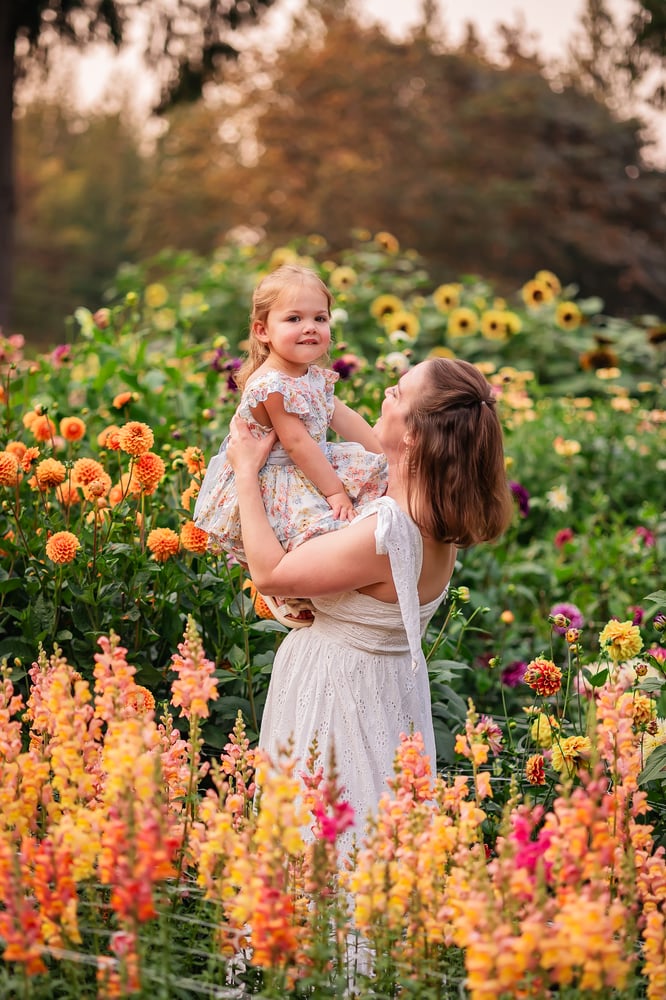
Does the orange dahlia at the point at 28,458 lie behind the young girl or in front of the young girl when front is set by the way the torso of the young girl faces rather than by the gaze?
behind

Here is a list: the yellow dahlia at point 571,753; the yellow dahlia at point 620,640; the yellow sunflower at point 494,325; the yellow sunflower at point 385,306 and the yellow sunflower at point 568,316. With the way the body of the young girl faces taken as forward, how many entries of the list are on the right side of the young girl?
0

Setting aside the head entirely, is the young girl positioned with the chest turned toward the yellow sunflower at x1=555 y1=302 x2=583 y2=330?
no

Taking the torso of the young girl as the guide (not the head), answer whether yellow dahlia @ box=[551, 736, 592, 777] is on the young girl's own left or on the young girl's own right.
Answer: on the young girl's own left

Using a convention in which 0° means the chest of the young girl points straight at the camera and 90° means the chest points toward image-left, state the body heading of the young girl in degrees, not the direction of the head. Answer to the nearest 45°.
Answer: approximately 315°

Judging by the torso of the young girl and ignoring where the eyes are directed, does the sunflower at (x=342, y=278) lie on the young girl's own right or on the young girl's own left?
on the young girl's own left

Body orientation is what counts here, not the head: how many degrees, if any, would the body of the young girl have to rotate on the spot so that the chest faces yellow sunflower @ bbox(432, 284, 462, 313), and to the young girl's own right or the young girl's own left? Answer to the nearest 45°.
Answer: approximately 135° to the young girl's own left

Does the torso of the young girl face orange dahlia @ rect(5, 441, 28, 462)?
no

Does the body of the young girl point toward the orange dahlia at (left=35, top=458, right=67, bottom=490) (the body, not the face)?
no
